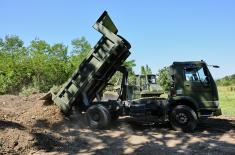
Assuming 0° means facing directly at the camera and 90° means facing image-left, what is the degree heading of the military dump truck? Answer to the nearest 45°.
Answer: approximately 270°
